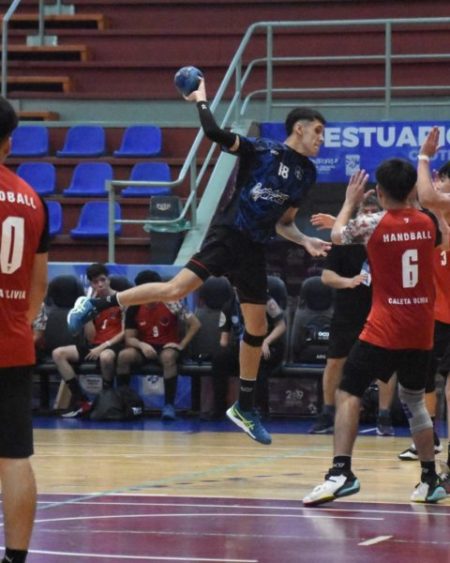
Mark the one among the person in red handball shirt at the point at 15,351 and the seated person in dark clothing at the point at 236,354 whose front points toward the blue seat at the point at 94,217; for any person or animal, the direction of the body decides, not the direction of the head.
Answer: the person in red handball shirt

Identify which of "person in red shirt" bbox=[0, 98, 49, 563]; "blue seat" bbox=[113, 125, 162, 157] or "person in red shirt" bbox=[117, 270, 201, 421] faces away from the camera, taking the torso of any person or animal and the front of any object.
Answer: "person in red shirt" bbox=[0, 98, 49, 563]

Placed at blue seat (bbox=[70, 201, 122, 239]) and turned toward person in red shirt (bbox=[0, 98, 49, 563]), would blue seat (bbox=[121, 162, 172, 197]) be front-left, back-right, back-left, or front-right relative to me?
back-left

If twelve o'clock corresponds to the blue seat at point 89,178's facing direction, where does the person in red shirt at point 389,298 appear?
The person in red shirt is roughly at 10 o'clock from the blue seat.

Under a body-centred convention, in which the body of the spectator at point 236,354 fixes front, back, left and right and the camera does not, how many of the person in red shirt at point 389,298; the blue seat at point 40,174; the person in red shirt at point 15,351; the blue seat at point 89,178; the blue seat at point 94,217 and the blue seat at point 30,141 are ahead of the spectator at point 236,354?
2

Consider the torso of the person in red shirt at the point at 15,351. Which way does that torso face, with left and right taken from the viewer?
facing away from the viewer

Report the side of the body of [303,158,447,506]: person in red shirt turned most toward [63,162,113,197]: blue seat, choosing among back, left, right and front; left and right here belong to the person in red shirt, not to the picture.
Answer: front

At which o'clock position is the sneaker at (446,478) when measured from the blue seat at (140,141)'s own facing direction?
The sneaker is roughly at 10 o'clock from the blue seat.

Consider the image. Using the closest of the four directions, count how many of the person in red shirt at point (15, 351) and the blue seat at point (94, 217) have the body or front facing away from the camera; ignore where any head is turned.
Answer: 1

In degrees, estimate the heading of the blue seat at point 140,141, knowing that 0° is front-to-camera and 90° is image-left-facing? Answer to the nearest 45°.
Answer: approximately 45°

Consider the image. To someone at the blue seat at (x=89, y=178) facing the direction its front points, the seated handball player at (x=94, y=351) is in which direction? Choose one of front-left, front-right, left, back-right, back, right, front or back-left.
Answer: front-left
